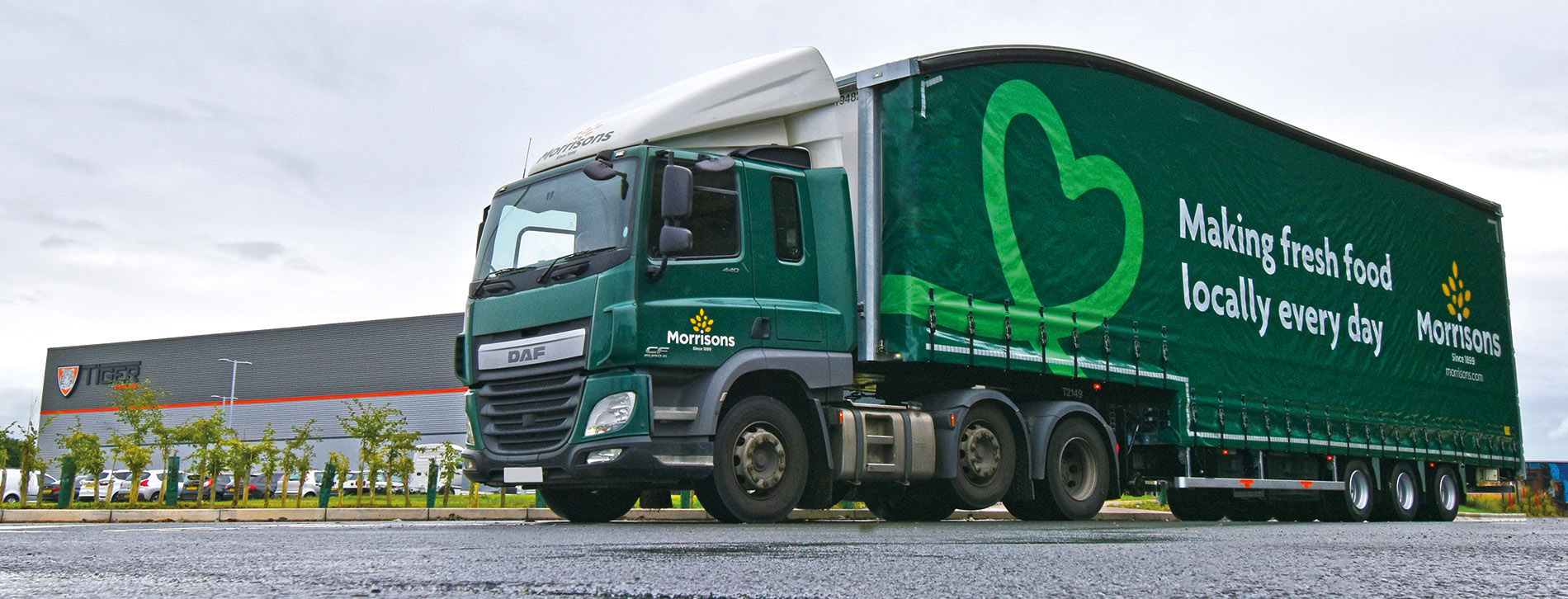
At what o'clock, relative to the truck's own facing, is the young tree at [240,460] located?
The young tree is roughly at 3 o'clock from the truck.

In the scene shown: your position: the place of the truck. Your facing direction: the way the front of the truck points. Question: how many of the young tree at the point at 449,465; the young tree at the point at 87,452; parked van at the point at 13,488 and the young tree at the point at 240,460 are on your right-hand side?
4

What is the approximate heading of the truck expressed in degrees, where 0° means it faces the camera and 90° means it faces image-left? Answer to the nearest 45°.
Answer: approximately 45°

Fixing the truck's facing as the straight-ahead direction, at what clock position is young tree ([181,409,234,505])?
The young tree is roughly at 3 o'clock from the truck.

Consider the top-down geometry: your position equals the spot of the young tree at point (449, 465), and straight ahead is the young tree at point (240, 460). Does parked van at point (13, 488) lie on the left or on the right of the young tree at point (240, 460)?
right

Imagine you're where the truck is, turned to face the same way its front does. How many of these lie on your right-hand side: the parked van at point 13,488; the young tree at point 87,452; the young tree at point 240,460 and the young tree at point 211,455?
4

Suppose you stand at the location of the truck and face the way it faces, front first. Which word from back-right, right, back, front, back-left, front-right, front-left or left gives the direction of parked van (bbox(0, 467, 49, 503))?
right

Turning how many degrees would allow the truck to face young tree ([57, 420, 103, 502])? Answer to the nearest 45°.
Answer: approximately 90° to its right

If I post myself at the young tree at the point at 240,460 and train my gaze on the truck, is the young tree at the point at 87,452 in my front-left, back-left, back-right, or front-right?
back-right

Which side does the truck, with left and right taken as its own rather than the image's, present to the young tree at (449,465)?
right
